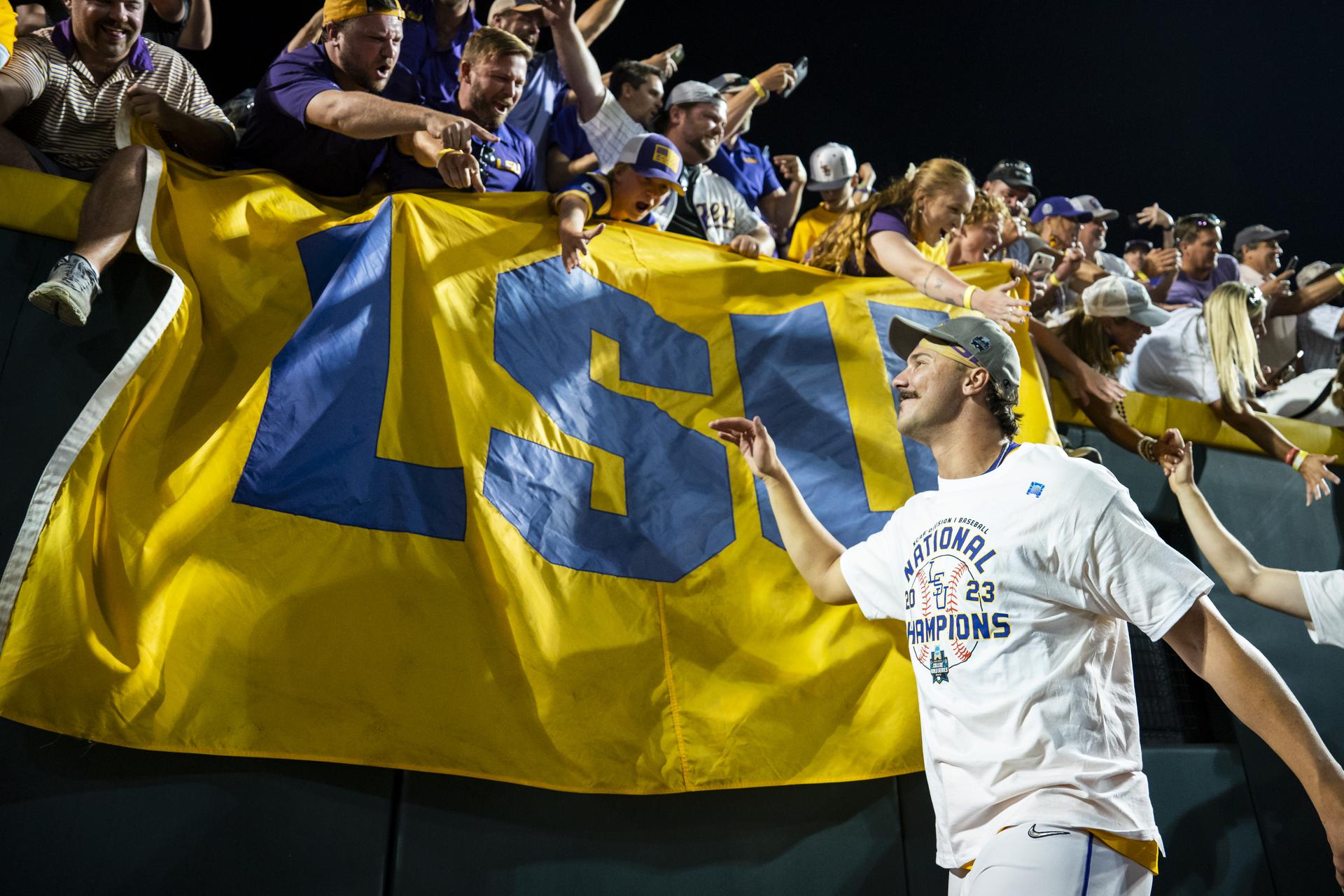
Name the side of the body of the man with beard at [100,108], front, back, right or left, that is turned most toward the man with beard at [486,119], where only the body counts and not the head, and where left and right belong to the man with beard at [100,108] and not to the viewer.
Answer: left

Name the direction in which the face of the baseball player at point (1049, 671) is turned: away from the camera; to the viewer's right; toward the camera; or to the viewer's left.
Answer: to the viewer's left

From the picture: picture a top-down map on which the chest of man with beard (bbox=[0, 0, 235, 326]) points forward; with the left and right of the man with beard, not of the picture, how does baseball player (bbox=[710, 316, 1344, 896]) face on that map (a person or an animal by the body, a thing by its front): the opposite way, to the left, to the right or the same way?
to the right

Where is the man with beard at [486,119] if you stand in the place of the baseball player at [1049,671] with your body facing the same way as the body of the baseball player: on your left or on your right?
on your right

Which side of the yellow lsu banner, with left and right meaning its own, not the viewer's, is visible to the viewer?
front

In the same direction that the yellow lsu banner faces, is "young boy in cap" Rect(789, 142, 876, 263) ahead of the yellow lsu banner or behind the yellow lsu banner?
behind

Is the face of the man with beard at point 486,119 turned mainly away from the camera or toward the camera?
toward the camera

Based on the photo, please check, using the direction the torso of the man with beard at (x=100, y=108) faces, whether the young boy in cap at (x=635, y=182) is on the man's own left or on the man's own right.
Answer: on the man's own left

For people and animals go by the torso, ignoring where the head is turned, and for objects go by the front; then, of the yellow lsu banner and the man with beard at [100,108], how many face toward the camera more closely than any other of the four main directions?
2

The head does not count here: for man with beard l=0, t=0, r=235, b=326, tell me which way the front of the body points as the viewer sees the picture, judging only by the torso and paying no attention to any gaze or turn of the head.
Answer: toward the camera

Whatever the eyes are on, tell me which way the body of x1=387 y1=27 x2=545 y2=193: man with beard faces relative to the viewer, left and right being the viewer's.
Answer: facing the viewer and to the right of the viewer

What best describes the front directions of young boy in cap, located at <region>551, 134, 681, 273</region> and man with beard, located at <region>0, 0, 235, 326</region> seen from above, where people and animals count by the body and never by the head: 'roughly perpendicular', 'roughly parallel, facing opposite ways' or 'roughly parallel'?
roughly parallel

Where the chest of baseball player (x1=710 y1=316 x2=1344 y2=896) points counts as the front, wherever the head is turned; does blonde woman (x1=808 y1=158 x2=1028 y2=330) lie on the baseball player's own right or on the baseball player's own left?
on the baseball player's own right

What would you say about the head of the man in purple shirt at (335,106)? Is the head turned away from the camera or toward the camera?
toward the camera

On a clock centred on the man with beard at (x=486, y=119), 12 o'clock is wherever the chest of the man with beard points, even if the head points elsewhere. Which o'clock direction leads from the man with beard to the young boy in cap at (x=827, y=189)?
The young boy in cap is roughly at 9 o'clock from the man with beard.
